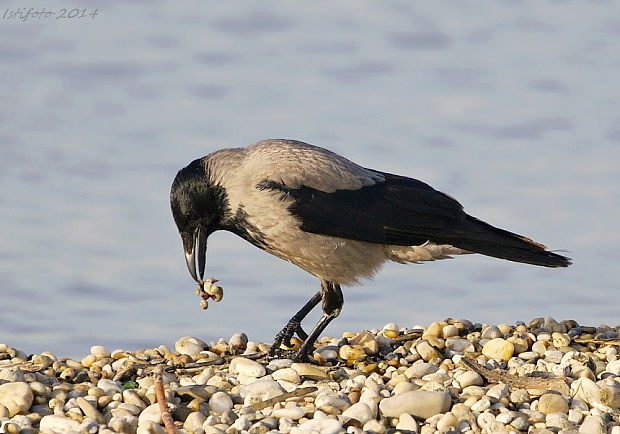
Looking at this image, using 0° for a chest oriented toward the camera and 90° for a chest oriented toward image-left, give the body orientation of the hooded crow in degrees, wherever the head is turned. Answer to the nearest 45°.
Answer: approximately 90°

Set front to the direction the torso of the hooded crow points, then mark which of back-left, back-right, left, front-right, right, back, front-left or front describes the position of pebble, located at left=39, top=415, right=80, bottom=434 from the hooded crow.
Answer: front-left

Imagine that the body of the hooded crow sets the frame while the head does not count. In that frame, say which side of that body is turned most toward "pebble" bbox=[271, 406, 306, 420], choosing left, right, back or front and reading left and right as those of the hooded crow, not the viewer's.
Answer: left

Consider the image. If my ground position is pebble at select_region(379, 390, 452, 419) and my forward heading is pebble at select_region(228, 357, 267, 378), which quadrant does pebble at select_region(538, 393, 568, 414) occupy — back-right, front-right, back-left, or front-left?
back-right

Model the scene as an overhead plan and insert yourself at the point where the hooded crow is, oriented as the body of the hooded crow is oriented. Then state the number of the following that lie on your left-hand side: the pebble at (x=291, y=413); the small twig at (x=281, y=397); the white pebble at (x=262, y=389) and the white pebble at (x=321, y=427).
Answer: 4

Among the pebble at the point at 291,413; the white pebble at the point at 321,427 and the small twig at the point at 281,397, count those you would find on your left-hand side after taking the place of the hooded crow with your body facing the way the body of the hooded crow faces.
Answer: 3

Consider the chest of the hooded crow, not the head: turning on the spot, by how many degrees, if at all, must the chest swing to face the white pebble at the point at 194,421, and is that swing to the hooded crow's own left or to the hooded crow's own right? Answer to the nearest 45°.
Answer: approximately 90° to the hooded crow's own left

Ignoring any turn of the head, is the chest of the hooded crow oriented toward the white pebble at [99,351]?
yes

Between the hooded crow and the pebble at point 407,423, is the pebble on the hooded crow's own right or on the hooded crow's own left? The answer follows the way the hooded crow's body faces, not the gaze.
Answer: on the hooded crow's own left
